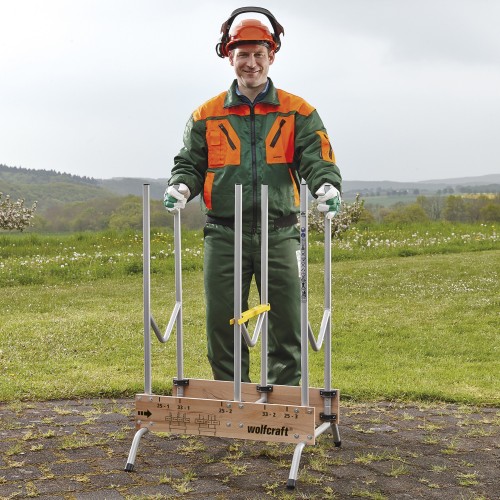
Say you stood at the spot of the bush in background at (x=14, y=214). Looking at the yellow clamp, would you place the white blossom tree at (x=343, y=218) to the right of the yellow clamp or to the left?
left

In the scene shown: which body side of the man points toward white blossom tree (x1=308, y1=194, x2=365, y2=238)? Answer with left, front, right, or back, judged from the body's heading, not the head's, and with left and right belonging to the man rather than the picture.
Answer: back

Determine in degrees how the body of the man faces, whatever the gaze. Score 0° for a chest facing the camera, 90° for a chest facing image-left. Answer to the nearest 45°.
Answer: approximately 0°

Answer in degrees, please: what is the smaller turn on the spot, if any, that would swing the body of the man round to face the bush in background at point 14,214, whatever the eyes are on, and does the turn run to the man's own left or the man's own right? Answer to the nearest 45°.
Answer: approximately 180°
